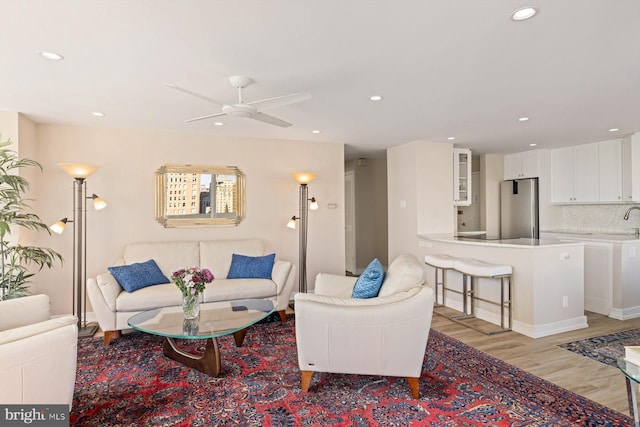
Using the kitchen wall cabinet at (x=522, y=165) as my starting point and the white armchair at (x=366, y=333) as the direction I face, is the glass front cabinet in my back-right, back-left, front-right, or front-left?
front-right

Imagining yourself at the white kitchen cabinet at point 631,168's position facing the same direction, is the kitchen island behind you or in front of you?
in front

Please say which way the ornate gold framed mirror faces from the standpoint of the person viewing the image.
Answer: facing the viewer

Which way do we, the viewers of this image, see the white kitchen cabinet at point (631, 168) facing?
facing the viewer and to the left of the viewer

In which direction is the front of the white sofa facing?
toward the camera

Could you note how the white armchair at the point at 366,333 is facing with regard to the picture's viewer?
facing to the left of the viewer

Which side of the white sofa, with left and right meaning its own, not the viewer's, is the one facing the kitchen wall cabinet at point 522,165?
left

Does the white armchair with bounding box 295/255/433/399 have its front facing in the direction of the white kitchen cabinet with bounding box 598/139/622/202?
no

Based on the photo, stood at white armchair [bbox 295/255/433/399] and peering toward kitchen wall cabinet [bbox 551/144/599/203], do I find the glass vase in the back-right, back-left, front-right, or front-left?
back-left

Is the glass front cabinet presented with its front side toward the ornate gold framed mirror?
no

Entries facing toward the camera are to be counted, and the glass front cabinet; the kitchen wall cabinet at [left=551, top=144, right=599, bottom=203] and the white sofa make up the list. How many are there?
3

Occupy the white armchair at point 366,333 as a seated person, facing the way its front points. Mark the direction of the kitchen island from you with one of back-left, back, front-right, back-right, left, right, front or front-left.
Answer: back-right

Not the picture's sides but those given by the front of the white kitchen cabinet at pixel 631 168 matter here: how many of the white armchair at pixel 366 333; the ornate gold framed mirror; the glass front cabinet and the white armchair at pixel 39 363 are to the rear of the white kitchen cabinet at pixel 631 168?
0

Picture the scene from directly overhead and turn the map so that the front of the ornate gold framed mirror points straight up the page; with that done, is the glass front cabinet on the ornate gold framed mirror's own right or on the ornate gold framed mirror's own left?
on the ornate gold framed mirror's own left

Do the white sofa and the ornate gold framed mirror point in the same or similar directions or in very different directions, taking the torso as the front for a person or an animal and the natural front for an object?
same or similar directions

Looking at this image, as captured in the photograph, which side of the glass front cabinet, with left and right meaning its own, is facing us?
front

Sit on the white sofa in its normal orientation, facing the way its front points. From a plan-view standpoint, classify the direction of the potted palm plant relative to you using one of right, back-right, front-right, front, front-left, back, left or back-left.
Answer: right

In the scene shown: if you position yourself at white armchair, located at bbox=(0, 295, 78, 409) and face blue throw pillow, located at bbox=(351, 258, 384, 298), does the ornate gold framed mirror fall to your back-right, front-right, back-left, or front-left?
front-left

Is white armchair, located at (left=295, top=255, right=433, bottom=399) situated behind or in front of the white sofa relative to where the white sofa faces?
in front

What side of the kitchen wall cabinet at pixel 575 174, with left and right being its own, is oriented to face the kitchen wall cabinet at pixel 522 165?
right
